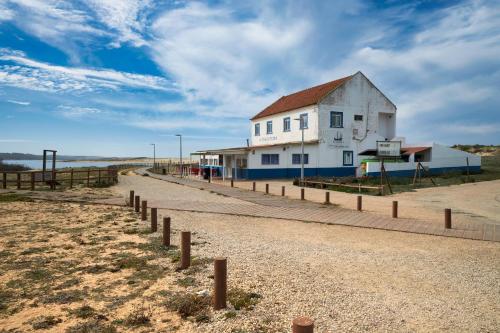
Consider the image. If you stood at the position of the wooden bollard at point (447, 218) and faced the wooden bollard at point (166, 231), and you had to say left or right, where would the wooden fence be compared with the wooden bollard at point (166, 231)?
right

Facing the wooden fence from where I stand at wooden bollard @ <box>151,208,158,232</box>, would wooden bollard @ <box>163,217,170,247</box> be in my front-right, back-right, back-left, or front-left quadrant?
back-left

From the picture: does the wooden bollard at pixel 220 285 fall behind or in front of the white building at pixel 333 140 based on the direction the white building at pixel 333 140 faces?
in front

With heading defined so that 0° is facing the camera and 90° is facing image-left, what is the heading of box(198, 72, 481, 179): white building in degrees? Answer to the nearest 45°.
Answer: approximately 45°

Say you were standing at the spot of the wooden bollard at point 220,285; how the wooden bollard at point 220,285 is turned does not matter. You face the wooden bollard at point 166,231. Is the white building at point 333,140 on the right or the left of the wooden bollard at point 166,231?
right

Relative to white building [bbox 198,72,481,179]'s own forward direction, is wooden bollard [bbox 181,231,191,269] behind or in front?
in front

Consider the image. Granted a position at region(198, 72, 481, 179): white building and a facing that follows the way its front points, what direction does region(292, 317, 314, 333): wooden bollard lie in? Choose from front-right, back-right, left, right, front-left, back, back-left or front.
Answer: front-left

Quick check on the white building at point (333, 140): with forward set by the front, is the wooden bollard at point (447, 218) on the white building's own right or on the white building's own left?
on the white building's own left
